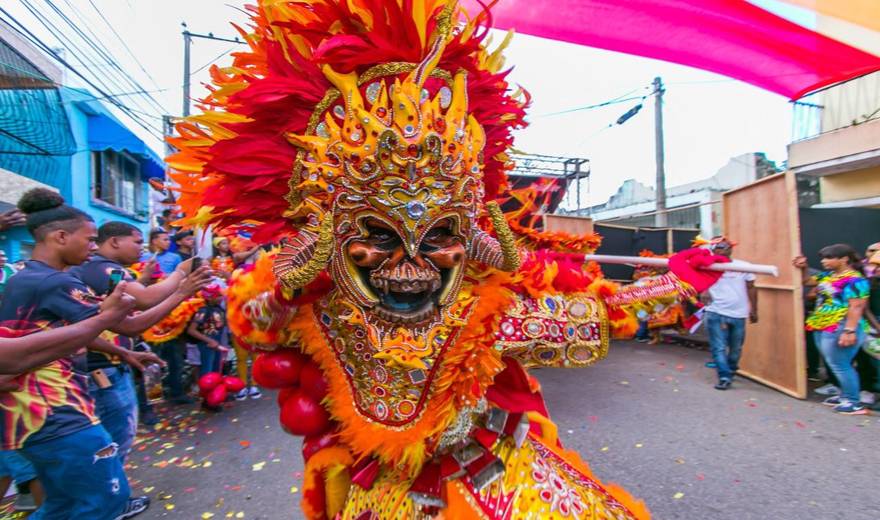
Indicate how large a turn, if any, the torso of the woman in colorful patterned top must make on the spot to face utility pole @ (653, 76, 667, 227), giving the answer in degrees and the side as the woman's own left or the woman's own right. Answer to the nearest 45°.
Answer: approximately 90° to the woman's own right

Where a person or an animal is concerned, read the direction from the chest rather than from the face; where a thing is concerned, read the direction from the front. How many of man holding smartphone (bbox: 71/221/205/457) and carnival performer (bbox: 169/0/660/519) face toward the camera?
1

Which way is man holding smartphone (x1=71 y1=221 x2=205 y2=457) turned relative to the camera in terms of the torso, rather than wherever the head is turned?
to the viewer's right

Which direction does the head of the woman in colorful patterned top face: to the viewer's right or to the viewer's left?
to the viewer's left

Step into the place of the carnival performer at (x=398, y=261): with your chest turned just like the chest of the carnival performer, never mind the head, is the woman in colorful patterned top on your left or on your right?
on your left

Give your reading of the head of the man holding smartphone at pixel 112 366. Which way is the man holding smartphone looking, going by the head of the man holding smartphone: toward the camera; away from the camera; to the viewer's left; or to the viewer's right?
to the viewer's right
